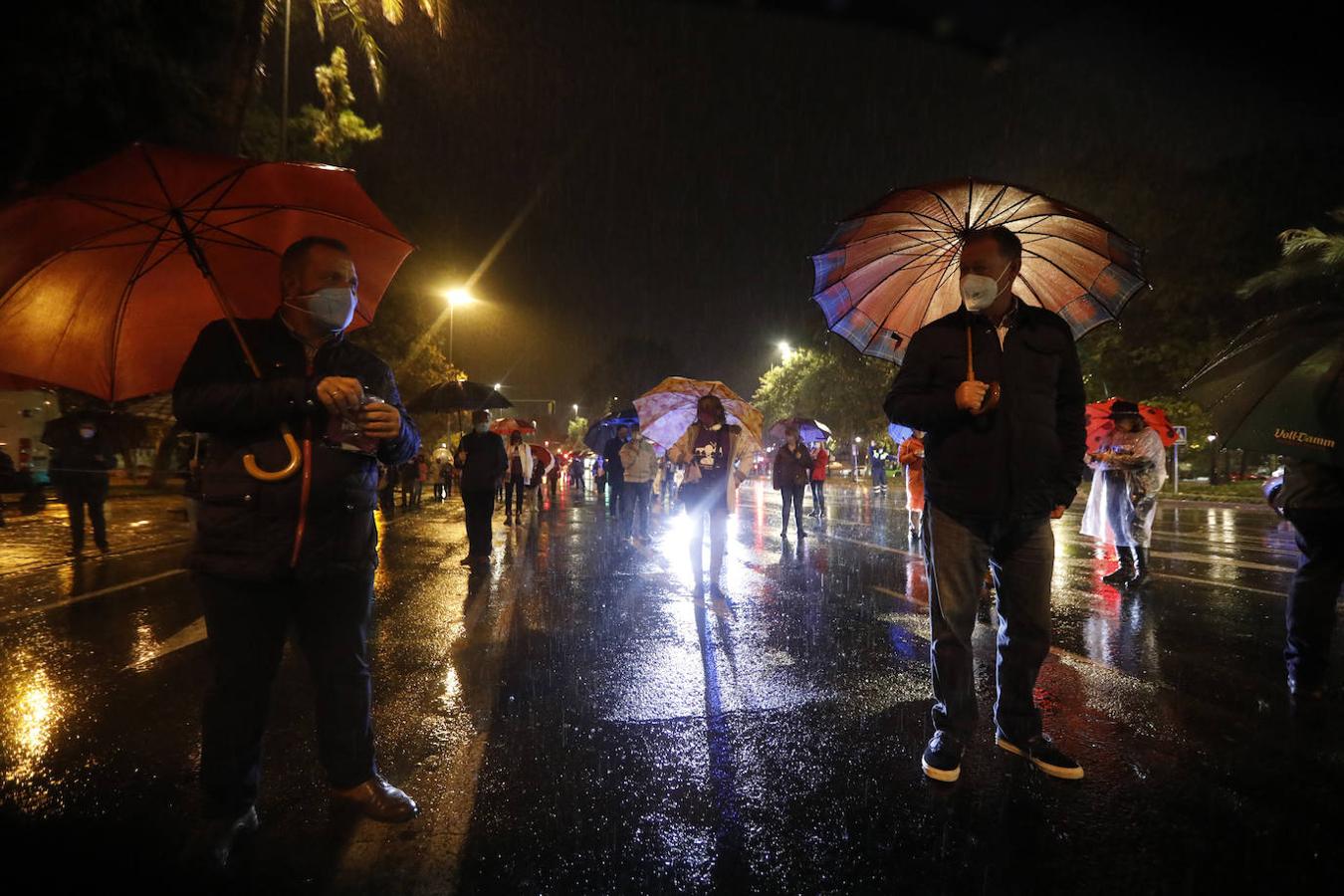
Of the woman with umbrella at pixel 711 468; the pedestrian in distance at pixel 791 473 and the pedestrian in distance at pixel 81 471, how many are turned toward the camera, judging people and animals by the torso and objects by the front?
3

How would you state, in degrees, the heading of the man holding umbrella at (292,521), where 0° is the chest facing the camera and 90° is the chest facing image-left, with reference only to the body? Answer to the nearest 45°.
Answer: approximately 315°

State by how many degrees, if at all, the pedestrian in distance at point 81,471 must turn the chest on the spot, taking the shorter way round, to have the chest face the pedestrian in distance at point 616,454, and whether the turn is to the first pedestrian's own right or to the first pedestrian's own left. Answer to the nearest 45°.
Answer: approximately 90° to the first pedestrian's own left

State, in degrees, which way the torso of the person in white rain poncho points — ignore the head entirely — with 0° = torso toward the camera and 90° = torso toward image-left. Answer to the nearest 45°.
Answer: approximately 45°

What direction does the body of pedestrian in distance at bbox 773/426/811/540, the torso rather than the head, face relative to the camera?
toward the camera

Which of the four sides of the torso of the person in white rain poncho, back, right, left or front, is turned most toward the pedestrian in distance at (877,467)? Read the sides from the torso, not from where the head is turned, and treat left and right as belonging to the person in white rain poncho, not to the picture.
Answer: right

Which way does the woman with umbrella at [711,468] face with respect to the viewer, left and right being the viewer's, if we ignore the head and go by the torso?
facing the viewer

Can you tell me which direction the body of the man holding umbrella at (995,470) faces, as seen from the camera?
toward the camera
